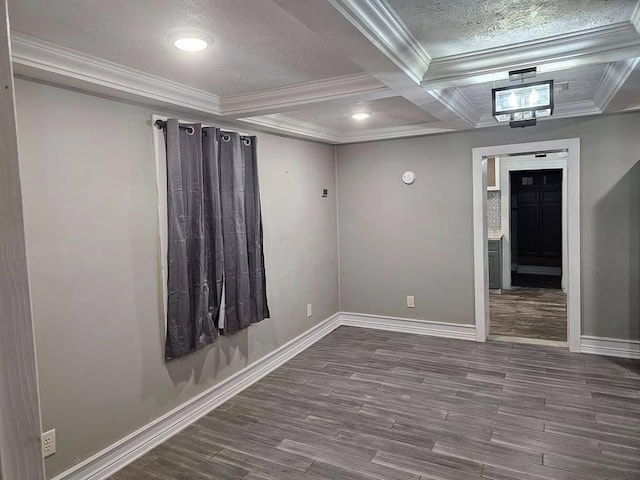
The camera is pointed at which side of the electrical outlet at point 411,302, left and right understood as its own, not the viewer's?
front

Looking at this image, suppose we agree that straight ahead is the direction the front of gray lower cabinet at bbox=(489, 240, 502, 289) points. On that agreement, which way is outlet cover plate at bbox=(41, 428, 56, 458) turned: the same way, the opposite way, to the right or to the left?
to the left

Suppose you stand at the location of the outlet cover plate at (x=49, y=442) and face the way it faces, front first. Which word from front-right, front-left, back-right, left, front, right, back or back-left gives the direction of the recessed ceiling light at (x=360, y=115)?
front-left

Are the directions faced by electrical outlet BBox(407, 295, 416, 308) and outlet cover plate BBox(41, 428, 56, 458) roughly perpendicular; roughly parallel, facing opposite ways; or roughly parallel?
roughly perpendicular

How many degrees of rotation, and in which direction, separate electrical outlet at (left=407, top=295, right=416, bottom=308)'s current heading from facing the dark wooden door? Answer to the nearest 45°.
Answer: approximately 135° to its left

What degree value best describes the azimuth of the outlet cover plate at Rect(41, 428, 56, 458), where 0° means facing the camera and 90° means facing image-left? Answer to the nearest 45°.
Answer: approximately 315°

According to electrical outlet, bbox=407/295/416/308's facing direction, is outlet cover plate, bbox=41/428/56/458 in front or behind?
in front

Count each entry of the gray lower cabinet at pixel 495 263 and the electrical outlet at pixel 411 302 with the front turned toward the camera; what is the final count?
2

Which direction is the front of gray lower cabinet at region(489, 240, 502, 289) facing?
toward the camera

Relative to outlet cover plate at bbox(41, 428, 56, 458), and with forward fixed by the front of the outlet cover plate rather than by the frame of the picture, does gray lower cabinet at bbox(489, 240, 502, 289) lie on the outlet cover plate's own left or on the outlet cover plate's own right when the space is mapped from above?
on the outlet cover plate's own left

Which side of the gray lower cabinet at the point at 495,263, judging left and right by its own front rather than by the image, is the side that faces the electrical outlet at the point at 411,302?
front

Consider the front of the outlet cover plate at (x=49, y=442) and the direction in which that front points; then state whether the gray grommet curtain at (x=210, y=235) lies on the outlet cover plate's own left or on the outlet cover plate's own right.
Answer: on the outlet cover plate's own left

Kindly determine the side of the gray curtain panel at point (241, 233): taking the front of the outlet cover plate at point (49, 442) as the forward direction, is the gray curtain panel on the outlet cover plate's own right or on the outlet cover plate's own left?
on the outlet cover plate's own left

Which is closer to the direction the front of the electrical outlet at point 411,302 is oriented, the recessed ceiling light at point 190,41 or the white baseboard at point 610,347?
the recessed ceiling light

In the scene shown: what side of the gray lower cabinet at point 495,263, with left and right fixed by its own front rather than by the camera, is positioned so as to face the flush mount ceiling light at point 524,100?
front
